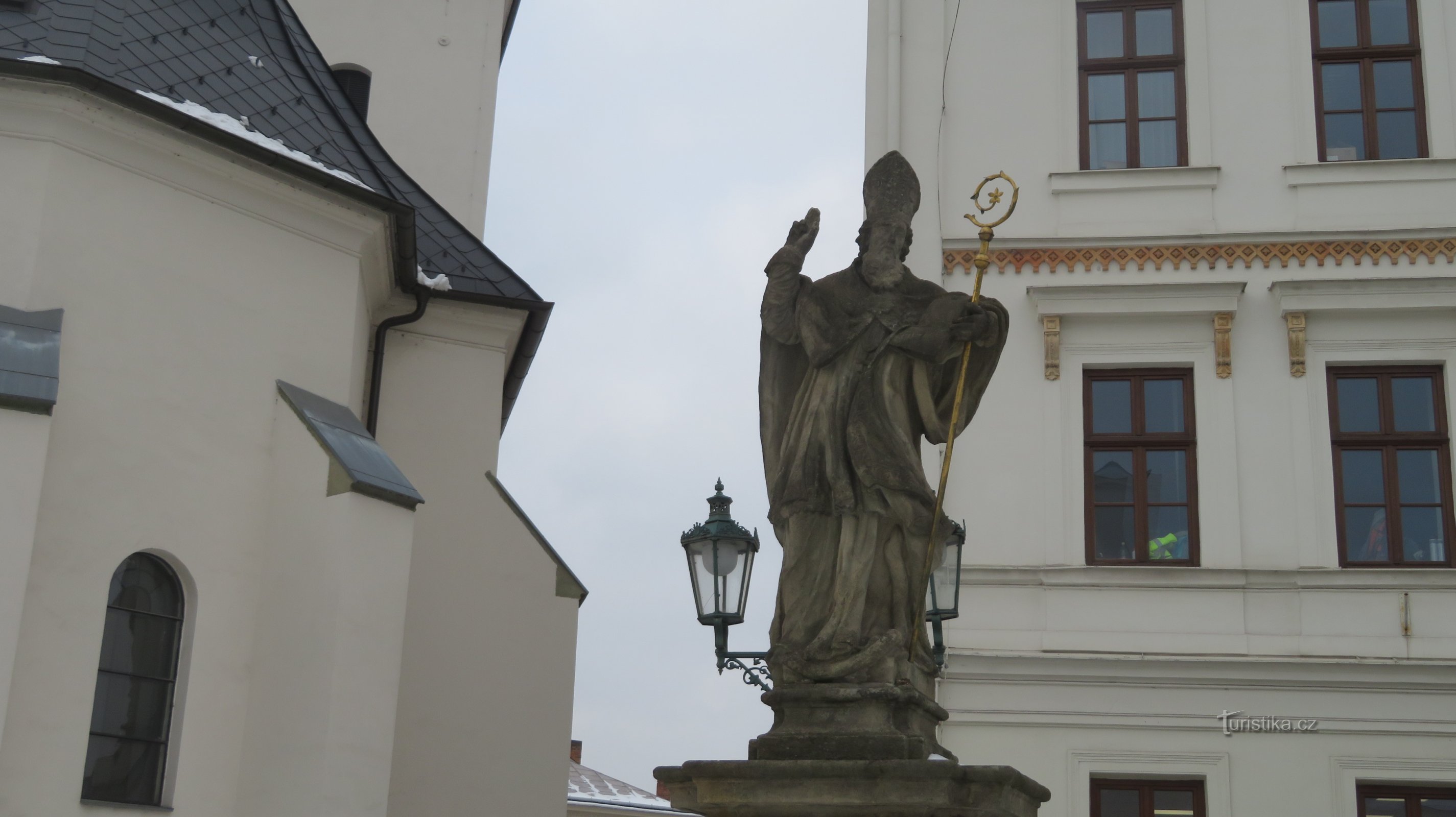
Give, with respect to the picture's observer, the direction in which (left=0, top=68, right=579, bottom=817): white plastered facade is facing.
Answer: facing the viewer and to the right of the viewer

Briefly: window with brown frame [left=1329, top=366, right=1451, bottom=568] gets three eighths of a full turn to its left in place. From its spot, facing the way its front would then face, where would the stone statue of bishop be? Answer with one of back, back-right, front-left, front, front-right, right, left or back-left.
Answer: back-right

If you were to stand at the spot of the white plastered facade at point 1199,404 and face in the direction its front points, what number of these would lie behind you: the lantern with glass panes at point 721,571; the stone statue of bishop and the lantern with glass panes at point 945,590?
0

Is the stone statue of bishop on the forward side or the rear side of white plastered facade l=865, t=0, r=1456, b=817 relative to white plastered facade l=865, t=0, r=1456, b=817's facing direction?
on the forward side

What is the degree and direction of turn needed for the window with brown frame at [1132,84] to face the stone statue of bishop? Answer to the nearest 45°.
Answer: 0° — it already faces it

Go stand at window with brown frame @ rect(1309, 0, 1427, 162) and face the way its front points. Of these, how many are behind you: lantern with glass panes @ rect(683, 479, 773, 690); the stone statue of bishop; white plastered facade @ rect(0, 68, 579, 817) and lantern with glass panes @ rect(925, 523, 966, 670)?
0

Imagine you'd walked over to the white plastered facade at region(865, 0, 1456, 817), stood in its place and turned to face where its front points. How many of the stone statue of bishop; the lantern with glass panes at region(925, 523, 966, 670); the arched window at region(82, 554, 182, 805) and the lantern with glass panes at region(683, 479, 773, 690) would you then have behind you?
0

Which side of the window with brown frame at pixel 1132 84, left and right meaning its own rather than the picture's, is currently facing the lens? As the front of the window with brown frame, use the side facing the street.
front

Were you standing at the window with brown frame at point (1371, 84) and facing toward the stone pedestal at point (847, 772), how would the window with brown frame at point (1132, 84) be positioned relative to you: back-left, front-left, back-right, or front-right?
front-right

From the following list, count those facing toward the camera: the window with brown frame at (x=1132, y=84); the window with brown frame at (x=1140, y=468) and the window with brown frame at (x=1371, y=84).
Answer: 3

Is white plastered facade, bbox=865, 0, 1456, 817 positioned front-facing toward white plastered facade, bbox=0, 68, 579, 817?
no

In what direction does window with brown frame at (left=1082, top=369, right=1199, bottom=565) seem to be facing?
toward the camera
